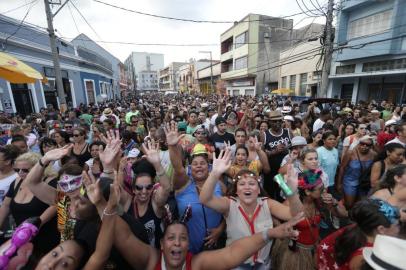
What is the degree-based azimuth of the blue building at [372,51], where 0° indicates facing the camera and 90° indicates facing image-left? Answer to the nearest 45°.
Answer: approximately 45°

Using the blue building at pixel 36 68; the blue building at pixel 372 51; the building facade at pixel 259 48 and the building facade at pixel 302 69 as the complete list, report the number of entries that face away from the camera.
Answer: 0

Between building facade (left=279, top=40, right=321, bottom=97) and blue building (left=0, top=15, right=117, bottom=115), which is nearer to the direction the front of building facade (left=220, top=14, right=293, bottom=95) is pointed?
the blue building

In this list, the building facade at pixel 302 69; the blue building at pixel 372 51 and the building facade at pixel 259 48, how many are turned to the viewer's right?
0

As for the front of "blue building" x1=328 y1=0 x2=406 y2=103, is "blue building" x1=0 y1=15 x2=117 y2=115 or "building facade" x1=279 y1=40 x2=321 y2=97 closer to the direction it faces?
the blue building

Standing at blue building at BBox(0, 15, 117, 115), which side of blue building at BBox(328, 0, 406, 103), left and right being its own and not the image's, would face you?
front

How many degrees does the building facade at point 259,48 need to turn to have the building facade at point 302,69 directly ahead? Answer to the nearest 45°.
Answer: approximately 90° to its left

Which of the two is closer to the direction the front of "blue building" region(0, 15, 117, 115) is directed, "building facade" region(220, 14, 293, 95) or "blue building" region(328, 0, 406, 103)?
the blue building

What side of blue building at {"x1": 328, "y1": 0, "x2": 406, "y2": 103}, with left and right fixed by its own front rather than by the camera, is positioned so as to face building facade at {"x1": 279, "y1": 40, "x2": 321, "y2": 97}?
right

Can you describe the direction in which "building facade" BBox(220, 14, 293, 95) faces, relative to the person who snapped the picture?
facing the viewer and to the left of the viewer

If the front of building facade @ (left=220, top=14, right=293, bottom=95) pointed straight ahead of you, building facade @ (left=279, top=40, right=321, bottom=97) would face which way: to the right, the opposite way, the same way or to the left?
the same way

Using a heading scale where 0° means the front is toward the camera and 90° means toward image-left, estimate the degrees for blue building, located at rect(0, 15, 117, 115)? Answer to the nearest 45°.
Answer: approximately 315°

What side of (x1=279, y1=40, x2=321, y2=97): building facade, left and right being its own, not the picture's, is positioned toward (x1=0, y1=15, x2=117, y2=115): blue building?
front

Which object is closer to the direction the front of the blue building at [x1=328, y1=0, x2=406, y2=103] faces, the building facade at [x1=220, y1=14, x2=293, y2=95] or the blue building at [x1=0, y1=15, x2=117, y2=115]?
the blue building

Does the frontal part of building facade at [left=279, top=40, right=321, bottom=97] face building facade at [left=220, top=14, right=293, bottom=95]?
no

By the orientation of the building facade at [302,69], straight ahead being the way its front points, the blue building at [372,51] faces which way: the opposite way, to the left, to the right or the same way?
the same way
